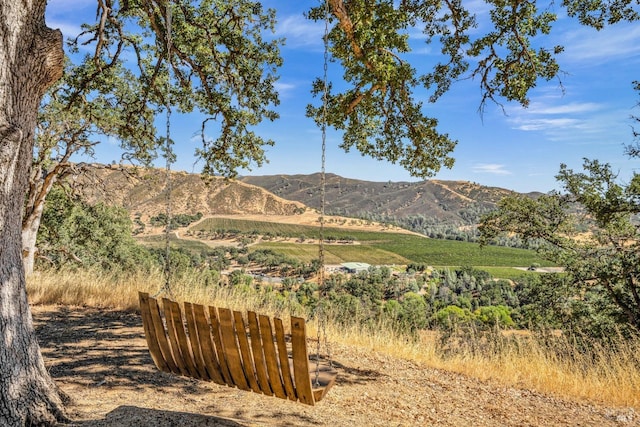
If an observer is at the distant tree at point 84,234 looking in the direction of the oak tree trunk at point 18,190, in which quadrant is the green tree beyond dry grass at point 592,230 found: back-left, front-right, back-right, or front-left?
front-left

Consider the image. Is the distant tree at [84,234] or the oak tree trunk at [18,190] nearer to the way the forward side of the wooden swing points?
the distant tree

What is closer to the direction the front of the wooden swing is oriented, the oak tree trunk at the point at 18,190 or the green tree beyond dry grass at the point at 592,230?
the green tree beyond dry grass

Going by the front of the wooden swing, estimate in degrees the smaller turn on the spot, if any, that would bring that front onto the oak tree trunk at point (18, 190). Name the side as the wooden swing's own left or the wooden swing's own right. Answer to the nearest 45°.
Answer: approximately 135° to the wooden swing's own left

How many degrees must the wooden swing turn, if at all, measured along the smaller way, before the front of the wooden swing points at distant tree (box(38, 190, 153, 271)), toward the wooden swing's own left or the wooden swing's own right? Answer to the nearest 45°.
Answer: approximately 45° to the wooden swing's own left

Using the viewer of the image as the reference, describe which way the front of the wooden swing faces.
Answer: facing away from the viewer and to the right of the viewer

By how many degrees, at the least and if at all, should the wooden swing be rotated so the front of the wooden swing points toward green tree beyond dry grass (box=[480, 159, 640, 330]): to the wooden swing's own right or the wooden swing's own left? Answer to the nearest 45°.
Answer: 0° — it already faces it

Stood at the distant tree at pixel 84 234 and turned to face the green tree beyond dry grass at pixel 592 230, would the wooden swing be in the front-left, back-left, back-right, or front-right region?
front-right

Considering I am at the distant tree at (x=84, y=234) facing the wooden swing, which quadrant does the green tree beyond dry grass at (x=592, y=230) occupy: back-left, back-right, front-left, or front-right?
front-left
